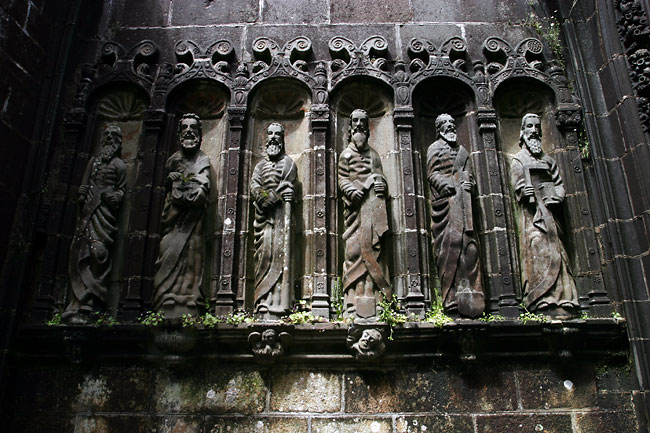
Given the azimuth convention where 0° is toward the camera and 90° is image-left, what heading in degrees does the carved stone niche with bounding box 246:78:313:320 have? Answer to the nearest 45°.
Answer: approximately 0°

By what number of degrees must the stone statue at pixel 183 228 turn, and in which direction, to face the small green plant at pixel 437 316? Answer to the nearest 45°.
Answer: approximately 90° to its left

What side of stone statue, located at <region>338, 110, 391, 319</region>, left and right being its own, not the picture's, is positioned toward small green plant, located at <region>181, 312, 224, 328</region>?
right

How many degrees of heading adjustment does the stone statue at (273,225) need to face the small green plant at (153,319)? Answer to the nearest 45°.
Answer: approximately 90° to its right

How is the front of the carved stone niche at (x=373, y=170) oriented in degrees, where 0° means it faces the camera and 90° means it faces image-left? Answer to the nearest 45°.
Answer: approximately 0°

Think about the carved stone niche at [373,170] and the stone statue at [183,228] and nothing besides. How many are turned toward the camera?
2

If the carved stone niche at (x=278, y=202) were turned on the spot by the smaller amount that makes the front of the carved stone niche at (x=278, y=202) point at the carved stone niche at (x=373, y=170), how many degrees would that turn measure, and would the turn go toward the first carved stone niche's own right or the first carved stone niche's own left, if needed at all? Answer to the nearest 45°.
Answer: approximately 90° to the first carved stone niche's own left

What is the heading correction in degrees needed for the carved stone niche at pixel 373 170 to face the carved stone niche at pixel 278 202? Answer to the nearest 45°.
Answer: approximately 90° to its right

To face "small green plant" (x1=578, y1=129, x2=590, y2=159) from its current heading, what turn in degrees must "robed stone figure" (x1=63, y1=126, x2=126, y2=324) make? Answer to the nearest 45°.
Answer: approximately 45° to its left

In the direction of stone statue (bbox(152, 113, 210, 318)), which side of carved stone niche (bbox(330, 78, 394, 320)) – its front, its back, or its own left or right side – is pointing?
right
